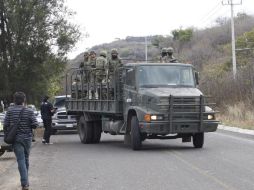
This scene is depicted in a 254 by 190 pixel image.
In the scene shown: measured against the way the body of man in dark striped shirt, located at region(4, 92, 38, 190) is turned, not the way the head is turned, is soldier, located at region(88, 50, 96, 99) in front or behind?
in front

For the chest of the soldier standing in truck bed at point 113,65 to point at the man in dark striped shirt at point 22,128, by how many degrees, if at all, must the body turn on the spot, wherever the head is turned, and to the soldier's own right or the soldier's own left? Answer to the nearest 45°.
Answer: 0° — they already face them

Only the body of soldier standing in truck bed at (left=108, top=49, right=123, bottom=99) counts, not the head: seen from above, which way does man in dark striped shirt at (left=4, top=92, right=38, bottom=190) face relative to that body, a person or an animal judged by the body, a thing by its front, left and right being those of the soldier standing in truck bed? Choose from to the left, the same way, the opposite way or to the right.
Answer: the opposite way

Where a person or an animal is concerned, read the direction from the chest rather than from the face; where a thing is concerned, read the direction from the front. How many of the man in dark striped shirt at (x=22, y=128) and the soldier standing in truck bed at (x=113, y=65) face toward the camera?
1

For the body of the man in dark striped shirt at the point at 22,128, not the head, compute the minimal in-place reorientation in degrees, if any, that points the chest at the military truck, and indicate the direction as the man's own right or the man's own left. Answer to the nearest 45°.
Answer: approximately 45° to the man's own right

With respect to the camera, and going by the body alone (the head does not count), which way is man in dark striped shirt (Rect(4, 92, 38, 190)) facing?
away from the camera

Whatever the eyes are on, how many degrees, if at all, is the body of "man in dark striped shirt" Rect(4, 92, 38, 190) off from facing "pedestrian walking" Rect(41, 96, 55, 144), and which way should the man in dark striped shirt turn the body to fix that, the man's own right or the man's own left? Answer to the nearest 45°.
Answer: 0° — they already face them

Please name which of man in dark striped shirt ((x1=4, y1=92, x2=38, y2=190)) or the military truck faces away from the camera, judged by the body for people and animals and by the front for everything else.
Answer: the man in dark striped shirt

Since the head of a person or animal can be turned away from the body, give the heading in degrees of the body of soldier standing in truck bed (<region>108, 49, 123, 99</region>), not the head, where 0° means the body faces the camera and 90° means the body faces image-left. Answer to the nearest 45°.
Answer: approximately 0°

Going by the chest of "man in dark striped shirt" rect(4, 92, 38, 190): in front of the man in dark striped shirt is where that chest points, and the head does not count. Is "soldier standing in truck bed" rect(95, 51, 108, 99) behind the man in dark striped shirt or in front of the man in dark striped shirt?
in front
